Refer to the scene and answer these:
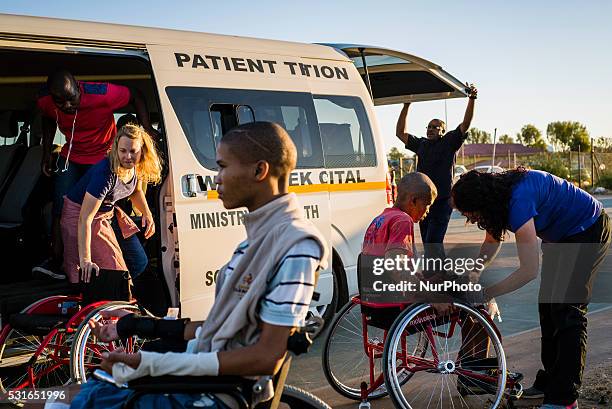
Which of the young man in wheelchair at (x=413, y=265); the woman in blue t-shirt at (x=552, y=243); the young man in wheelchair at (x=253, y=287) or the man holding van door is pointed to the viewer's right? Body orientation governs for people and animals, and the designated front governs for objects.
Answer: the young man in wheelchair at (x=413, y=265)

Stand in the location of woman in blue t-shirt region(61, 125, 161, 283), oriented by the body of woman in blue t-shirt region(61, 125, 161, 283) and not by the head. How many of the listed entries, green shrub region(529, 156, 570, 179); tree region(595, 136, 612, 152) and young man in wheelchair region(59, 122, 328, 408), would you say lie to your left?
2

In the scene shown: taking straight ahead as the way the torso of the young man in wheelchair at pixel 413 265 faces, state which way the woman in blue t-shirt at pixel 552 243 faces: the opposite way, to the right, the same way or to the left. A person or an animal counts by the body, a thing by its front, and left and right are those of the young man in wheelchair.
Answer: the opposite way

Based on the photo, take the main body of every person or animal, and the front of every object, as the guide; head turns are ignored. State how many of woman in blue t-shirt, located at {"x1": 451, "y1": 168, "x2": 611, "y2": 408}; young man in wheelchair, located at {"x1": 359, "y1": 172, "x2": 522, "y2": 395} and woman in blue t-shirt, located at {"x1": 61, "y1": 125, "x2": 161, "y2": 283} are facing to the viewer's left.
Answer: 1

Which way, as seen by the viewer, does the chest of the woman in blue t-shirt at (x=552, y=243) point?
to the viewer's left

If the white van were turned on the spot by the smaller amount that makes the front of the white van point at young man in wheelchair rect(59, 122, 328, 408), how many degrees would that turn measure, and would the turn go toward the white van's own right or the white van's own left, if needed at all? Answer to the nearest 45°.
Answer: approximately 45° to the white van's own left

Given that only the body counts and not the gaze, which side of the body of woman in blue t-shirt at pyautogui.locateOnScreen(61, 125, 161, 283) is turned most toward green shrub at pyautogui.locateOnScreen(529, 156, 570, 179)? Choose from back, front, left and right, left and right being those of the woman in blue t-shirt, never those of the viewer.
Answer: left

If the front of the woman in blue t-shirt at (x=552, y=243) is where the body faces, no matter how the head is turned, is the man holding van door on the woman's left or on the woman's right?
on the woman's right

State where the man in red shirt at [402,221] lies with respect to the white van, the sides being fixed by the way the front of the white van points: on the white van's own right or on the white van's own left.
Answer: on the white van's own left

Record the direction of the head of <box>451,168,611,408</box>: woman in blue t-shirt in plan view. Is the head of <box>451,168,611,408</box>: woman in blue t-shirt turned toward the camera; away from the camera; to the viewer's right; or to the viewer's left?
to the viewer's left

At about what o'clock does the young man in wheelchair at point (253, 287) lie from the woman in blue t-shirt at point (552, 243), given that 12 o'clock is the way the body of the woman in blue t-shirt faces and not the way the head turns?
The young man in wheelchair is roughly at 10 o'clock from the woman in blue t-shirt.

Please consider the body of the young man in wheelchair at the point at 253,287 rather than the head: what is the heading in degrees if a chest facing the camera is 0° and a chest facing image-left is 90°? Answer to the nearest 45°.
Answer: approximately 90°

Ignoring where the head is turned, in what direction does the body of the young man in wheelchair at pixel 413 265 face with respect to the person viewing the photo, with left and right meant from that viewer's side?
facing to the right of the viewer

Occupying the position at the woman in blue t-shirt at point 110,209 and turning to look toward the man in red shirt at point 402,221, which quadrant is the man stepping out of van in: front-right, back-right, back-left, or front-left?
back-left

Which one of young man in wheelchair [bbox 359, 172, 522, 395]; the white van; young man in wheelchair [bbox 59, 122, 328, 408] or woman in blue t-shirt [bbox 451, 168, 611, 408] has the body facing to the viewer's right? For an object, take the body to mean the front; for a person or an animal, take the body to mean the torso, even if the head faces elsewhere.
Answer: young man in wheelchair [bbox 359, 172, 522, 395]

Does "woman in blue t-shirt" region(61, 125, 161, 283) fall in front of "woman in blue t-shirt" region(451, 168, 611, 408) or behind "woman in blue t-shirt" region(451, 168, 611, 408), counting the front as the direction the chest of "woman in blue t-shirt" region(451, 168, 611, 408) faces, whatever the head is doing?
in front

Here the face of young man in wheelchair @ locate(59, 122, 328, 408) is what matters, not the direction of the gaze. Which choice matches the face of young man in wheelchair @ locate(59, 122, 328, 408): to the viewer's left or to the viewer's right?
to the viewer's left

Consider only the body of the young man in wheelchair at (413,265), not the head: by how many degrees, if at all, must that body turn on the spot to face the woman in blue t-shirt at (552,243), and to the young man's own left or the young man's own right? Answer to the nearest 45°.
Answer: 0° — they already face them
